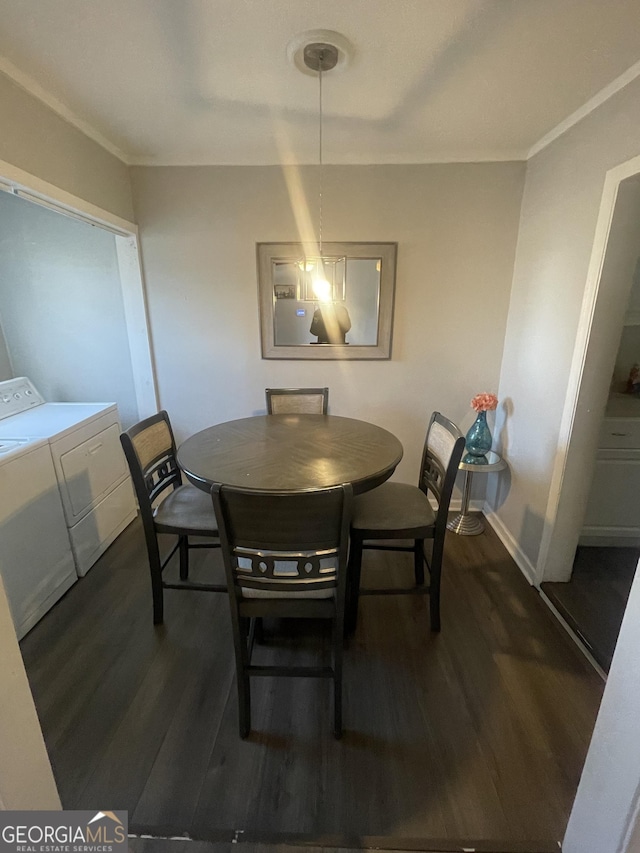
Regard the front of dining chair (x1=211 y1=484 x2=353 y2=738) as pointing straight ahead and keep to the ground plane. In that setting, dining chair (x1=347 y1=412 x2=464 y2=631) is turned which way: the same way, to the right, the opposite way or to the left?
to the left

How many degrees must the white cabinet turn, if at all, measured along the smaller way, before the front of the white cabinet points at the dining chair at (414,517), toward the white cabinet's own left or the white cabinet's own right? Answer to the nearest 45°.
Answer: approximately 45° to the white cabinet's own right

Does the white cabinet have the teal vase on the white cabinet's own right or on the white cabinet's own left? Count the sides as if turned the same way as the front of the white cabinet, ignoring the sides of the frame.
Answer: on the white cabinet's own right

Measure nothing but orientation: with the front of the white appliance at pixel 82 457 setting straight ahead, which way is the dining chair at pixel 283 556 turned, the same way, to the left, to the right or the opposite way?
to the left

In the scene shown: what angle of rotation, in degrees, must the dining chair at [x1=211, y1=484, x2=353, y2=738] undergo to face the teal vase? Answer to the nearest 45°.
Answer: approximately 45° to its right

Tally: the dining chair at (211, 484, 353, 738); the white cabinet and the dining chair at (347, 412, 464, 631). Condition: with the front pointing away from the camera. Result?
1

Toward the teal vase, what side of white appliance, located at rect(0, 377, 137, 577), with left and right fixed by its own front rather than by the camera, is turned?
front

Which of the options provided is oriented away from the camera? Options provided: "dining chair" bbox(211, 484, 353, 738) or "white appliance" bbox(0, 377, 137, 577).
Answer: the dining chair

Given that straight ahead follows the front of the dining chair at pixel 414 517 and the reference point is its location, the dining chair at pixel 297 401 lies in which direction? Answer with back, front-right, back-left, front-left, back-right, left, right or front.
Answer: front-right

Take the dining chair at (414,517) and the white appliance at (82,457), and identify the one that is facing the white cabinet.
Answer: the white appliance

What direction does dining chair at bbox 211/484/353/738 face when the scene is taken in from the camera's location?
facing away from the viewer

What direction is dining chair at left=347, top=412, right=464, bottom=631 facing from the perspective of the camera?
to the viewer's left

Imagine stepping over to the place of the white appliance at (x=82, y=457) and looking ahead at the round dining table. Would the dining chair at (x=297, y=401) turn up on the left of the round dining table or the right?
left

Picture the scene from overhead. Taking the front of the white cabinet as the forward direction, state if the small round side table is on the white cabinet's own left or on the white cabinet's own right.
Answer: on the white cabinet's own right
